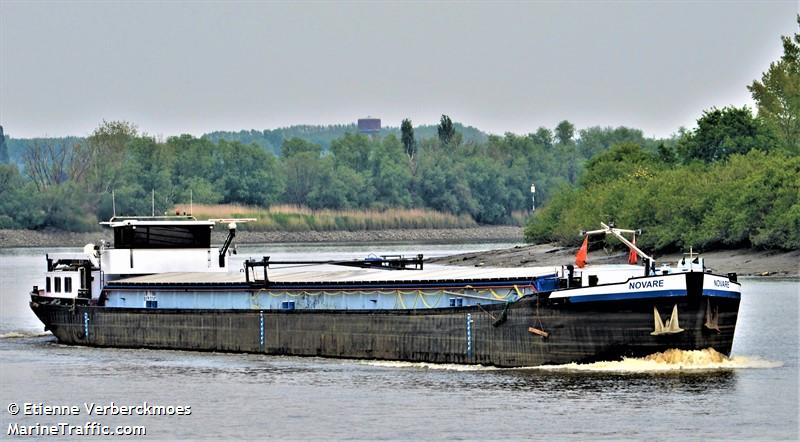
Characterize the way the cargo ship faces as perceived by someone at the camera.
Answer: facing the viewer and to the right of the viewer
